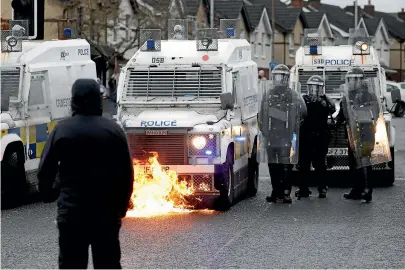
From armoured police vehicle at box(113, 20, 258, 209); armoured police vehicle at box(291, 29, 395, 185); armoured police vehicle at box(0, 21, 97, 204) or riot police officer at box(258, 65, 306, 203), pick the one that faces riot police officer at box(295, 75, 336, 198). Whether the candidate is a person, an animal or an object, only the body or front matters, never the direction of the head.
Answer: armoured police vehicle at box(291, 29, 395, 185)

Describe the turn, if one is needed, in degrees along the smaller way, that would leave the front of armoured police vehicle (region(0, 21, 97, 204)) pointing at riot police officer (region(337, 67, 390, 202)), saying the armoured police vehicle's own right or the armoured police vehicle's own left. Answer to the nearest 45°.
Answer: approximately 135° to the armoured police vehicle's own left

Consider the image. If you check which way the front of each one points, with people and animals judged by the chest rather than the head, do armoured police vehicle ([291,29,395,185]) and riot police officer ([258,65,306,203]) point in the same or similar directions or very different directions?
same or similar directions

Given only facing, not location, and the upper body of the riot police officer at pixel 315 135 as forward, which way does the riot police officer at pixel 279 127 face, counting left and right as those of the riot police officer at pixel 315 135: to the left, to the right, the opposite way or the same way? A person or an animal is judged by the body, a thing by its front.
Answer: the same way

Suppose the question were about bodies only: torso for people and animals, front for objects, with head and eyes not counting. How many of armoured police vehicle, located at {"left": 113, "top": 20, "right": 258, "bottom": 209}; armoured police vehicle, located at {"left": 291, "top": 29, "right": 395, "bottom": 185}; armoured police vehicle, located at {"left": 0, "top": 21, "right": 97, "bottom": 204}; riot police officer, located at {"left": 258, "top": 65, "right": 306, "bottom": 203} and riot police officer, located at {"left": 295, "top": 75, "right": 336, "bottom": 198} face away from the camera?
0

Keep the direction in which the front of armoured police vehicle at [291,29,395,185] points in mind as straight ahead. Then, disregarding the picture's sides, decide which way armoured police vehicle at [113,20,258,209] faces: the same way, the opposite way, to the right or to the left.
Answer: the same way

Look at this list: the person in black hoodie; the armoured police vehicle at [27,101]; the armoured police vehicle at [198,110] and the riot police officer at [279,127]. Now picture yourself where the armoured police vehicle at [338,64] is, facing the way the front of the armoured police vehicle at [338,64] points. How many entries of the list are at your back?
0

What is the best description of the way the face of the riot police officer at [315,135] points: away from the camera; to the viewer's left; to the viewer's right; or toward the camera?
toward the camera

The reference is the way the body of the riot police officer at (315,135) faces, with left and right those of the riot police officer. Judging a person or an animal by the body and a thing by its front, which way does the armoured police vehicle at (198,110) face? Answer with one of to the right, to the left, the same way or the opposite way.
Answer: the same way

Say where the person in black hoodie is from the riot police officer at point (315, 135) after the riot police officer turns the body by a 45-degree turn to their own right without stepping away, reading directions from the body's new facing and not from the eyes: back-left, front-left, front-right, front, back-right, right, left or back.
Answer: front-left

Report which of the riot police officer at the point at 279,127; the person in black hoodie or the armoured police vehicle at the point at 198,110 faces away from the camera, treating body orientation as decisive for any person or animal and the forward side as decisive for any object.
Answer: the person in black hoodie

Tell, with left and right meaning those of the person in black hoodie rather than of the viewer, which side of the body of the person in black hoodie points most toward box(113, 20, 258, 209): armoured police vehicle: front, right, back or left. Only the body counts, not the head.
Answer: front

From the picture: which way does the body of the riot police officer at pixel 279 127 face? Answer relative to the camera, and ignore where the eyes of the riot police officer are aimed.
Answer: toward the camera

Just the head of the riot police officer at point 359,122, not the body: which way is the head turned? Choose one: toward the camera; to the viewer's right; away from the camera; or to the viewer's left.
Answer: toward the camera

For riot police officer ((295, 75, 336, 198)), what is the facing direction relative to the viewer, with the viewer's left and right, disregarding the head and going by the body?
facing the viewer

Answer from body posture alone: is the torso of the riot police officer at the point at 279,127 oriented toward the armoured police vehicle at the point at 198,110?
no

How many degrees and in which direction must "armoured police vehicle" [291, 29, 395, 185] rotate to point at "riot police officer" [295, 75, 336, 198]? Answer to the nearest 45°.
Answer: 0° — it already faces them

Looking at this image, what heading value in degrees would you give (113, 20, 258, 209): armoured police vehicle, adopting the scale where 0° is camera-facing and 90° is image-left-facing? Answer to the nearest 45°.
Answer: approximately 0°

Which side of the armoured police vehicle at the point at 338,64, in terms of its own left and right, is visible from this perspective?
front

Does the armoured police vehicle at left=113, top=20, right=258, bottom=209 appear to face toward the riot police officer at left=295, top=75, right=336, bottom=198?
no

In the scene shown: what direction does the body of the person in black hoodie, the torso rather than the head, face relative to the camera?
away from the camera
